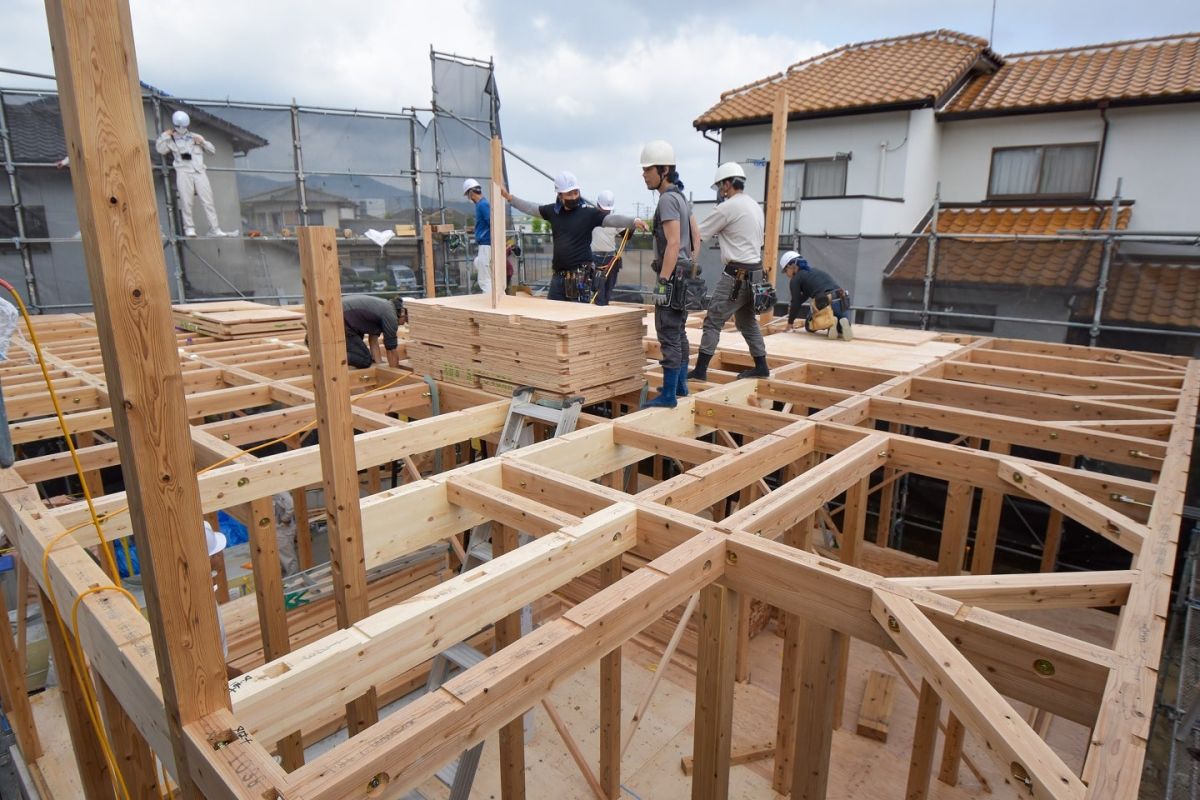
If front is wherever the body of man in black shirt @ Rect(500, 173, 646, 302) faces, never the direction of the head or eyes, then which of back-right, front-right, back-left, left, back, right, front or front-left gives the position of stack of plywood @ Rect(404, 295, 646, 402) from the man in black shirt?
front

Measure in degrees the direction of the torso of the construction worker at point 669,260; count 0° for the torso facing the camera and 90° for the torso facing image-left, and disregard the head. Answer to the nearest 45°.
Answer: approximately 90°

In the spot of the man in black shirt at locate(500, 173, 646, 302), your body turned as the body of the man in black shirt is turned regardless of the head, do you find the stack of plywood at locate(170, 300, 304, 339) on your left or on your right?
on your right

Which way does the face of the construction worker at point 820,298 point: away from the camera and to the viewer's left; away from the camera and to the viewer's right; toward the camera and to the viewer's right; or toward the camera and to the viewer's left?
toward the camera and to the viewer's left

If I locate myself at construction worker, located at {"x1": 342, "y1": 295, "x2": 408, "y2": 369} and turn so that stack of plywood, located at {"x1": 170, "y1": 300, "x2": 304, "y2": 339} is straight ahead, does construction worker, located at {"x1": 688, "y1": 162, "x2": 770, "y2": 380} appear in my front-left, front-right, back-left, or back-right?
back-right

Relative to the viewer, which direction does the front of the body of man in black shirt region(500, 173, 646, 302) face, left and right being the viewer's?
facing the viewer

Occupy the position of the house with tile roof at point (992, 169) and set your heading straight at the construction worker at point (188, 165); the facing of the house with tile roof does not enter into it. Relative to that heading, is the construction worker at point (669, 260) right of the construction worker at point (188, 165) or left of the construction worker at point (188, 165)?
left

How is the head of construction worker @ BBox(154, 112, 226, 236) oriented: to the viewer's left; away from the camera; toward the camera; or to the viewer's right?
toward the camera

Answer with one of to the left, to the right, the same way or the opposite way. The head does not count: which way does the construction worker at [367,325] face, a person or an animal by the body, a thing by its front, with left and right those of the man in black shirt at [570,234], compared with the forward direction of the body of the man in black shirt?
to the left

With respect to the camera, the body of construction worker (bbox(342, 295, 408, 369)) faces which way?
to the viewer's right

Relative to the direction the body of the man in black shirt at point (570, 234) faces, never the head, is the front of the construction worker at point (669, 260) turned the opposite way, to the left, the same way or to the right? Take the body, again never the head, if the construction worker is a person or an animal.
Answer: to the right

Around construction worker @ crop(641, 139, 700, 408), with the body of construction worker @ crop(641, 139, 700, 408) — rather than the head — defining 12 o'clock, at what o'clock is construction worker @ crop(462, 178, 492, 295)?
construction worker @ crop(462, 178, 492, 295) is roughly at 2 o'clock from construction worker @ crop(641, 139, 700, 408).

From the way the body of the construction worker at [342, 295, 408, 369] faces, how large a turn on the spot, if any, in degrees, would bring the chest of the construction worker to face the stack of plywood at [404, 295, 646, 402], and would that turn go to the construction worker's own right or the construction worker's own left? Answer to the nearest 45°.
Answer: approximately 45° to the construction worker's own right
